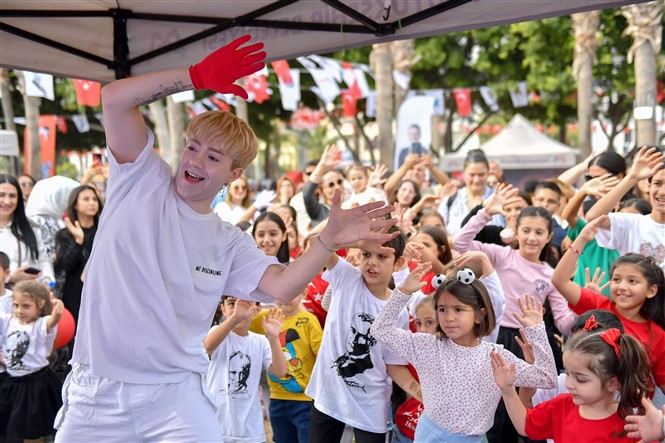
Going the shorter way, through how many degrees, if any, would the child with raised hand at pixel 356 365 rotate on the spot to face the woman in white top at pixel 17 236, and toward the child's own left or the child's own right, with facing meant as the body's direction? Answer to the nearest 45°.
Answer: approximately 135° to the child's own right

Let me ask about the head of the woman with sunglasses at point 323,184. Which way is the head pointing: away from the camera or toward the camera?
toward the camera

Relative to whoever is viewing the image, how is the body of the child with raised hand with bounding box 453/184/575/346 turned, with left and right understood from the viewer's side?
facing the viewer

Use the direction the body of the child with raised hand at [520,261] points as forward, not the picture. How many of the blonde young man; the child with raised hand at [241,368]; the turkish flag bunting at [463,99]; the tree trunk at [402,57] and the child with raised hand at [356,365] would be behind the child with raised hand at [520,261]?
2

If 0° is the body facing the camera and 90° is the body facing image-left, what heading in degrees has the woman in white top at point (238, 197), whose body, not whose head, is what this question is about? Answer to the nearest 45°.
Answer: approximately 0°

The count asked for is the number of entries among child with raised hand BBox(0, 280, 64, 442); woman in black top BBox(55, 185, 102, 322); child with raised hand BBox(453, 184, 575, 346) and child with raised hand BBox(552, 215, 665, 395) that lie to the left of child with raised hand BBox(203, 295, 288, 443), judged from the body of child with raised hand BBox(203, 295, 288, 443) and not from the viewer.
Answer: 2

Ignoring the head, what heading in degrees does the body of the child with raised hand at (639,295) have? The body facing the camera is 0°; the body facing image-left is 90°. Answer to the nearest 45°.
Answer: approximately 45°

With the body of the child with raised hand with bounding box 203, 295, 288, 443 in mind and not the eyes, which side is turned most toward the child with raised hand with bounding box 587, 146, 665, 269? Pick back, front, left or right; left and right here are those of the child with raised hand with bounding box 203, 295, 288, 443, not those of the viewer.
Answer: left

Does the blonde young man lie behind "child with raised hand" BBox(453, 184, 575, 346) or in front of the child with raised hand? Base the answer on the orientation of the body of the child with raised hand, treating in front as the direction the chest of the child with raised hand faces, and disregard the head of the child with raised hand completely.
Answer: in front

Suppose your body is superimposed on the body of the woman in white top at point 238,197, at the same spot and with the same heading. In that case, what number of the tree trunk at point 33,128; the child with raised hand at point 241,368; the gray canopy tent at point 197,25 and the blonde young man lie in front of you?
3

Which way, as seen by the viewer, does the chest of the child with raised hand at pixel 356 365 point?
toward the camera

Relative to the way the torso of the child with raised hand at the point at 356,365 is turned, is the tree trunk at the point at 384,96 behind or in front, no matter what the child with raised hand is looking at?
behind

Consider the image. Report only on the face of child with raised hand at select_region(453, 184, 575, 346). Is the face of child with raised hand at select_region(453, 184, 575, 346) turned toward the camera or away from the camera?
toward the camera
